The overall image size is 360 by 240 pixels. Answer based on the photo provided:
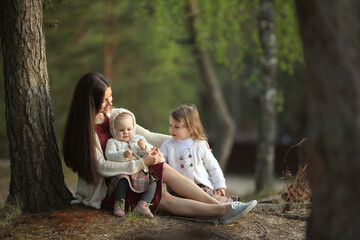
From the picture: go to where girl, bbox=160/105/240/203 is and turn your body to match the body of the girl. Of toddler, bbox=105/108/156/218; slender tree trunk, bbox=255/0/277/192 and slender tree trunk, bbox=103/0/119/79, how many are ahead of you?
1

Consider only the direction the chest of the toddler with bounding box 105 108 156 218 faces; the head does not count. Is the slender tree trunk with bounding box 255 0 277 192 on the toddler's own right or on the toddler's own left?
on the toddler's own left

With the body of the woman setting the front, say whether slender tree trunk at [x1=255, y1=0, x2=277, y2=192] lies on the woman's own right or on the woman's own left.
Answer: on the woman's own left

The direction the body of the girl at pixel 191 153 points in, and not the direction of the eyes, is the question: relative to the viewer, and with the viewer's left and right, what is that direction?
facing the viewer and to the left of the viewer

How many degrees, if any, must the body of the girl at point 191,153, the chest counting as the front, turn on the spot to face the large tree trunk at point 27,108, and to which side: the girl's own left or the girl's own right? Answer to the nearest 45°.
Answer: approximately 45° to the girl's own right

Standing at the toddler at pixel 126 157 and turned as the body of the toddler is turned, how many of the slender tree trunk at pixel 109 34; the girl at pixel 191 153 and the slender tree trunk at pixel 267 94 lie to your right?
0

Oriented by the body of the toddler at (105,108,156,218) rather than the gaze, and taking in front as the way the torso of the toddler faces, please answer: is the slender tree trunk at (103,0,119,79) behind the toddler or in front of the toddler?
behind

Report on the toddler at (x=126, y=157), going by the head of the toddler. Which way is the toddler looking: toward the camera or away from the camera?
toward the camera

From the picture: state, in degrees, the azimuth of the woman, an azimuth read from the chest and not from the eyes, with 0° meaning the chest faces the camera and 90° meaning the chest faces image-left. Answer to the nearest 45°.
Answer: approximately 270°

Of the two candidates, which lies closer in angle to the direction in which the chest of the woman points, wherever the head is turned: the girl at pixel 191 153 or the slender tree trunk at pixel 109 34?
the girl

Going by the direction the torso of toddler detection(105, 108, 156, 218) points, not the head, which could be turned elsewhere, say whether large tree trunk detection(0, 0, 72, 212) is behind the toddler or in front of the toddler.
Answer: behind

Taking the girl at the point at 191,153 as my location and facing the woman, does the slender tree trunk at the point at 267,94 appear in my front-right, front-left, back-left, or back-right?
back-right

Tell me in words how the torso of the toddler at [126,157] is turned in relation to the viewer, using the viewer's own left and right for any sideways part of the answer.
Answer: facing the viewer and to the right of the viewer

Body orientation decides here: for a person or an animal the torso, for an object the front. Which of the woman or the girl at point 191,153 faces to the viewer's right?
the woman
